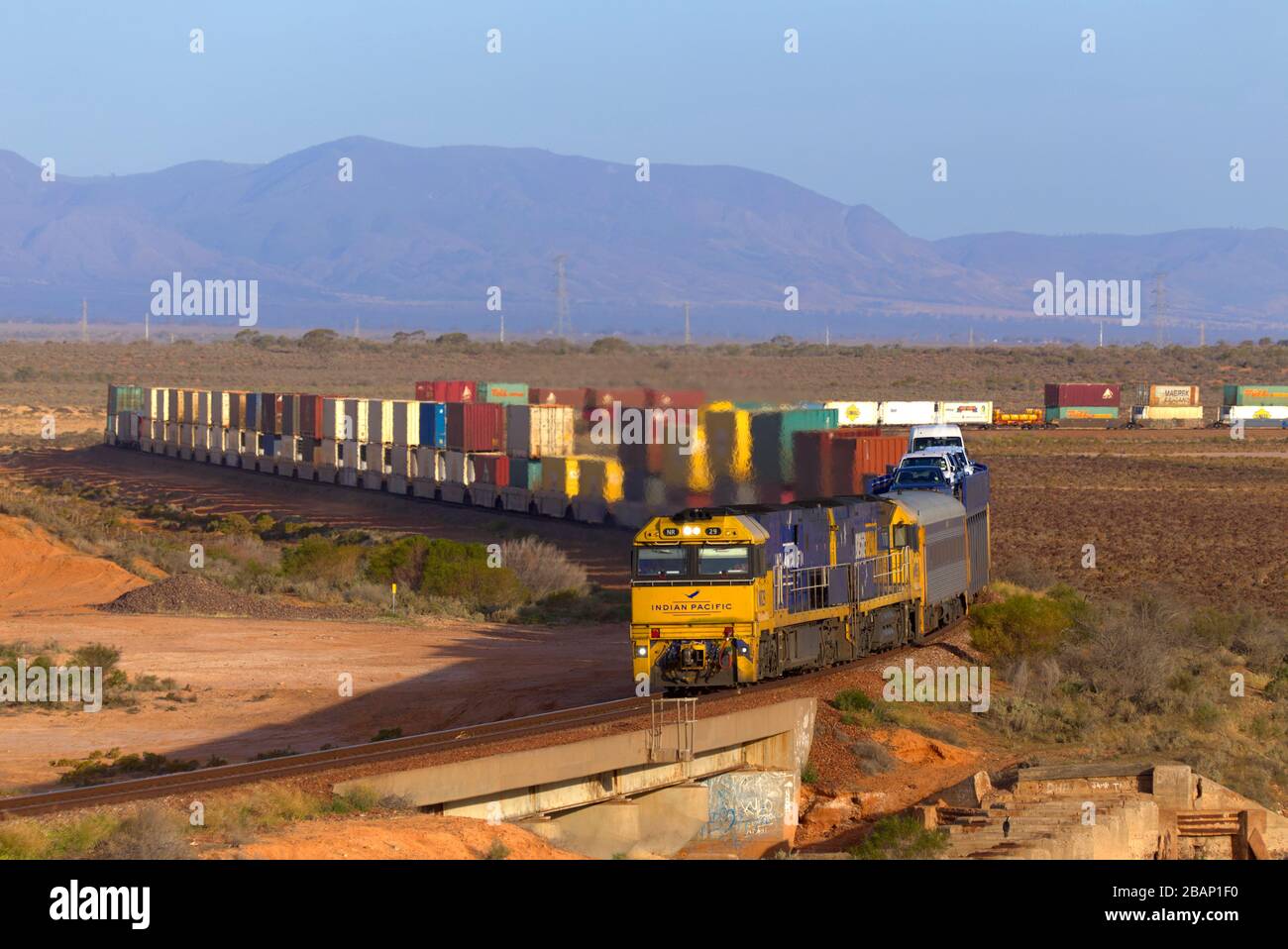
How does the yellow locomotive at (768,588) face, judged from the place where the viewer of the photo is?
facing the viewer and to the left of the viewer
